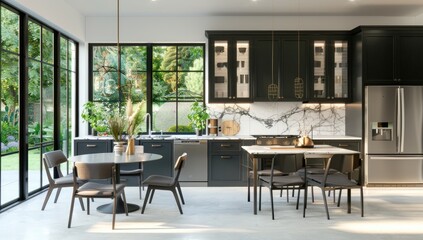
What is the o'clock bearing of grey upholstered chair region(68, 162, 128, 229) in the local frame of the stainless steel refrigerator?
The grey upholstered chair is roughly at 1 o'clock from the stainless steel refrigerator.

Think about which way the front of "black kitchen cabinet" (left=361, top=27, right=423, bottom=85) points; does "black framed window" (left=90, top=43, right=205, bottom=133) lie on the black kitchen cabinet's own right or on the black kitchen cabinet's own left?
on the black kitchen cabinet's own right

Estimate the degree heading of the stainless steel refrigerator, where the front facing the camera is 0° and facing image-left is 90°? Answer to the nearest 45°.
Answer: approximately 0°

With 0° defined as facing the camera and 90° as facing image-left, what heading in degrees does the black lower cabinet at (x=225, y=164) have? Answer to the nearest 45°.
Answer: approximately 0°

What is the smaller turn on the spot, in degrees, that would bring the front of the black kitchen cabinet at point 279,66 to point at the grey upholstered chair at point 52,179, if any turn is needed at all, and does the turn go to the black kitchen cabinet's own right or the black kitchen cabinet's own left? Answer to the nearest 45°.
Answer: approximately 45° to the black kitchen cabinet's own right

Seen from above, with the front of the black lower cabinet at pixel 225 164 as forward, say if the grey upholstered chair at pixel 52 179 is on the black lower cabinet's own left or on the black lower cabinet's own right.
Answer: on the black lower cabinet's own right

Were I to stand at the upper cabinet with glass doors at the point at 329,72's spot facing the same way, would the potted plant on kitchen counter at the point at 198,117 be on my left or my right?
on my right
